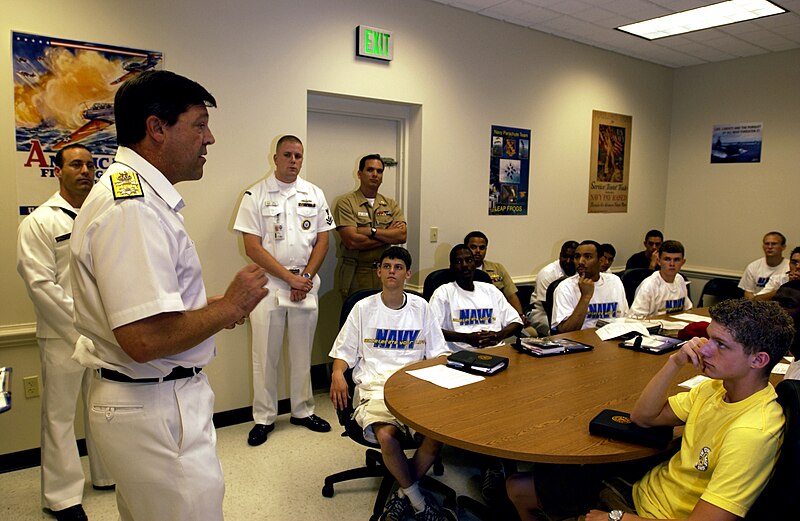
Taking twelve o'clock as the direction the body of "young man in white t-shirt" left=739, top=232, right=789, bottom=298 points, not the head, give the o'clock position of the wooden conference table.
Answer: The wooden conference table is roughly at 11 o'clock from the young man in white t-shirt.

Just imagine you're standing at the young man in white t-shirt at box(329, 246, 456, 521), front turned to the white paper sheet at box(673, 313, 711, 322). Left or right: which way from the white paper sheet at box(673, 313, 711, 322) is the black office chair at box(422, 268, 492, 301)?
left

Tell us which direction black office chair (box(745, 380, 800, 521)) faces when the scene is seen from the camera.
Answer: facing to the left of the viewer

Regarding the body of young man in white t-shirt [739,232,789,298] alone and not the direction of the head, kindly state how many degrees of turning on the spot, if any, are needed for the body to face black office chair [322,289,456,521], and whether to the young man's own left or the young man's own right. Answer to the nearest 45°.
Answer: approximately 45° to the young man's own left

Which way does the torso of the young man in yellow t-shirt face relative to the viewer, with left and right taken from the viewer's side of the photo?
facing to the left of the viewer
